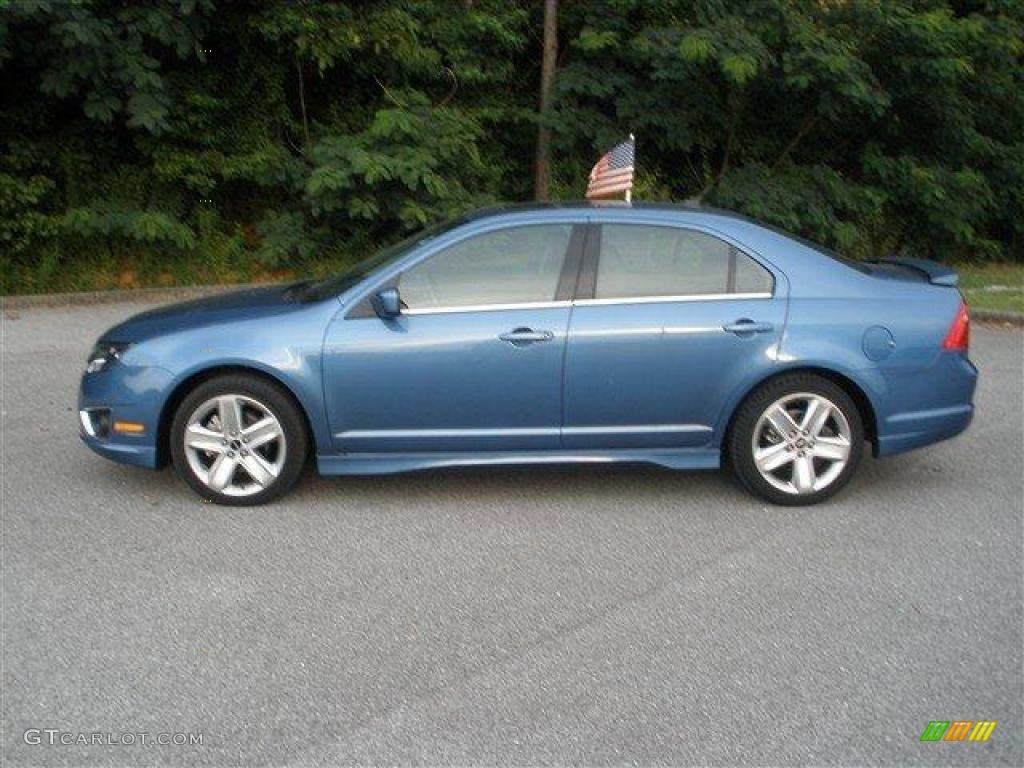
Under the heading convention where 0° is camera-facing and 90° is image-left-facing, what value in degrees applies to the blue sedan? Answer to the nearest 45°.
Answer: approximately 90°

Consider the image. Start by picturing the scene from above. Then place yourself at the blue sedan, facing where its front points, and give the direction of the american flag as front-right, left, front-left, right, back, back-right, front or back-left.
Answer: right
